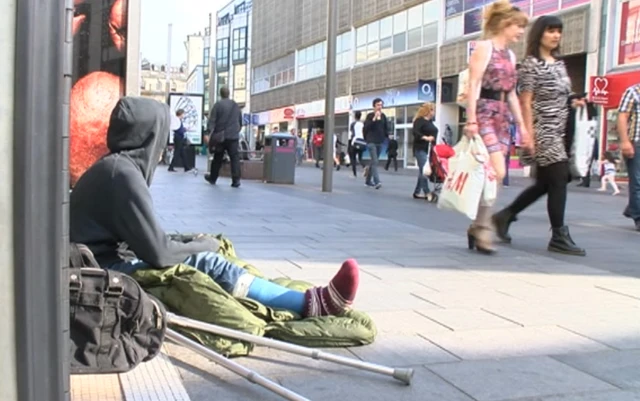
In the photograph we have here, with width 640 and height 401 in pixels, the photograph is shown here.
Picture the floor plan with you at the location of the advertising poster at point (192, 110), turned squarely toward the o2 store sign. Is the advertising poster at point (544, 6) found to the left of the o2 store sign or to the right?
right

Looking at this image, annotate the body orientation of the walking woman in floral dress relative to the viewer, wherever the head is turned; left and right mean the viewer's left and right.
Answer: facing the viewer and to the right of the viewer

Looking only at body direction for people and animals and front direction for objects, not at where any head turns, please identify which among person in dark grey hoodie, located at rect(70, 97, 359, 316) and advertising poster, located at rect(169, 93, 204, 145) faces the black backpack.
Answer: the advertising poster

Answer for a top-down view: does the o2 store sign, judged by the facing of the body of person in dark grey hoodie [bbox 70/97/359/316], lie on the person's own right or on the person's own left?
on the person's own left

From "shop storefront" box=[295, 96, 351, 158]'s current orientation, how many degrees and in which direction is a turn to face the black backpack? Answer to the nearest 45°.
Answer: approximately 45° to its left

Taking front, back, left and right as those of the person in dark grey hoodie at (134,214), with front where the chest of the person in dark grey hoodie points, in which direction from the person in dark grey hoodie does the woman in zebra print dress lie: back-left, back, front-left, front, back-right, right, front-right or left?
front-left

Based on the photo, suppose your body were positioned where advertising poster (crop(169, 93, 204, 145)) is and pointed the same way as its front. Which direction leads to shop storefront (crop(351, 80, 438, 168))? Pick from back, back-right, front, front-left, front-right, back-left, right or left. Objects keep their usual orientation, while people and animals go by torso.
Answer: back-left

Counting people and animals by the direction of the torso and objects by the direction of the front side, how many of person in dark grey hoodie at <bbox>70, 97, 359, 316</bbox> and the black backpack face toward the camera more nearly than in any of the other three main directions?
1

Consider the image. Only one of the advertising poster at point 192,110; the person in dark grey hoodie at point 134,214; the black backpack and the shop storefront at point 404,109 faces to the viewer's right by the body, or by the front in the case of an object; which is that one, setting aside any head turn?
the person in dark grey hoodie

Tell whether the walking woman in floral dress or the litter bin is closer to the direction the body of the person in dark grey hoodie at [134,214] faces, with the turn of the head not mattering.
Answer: the walking woman in floral dress

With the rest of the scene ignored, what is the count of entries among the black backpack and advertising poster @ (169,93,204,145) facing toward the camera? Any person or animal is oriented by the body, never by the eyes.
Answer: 2

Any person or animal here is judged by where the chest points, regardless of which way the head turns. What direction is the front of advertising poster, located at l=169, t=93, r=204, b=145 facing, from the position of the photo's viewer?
facing the viewer

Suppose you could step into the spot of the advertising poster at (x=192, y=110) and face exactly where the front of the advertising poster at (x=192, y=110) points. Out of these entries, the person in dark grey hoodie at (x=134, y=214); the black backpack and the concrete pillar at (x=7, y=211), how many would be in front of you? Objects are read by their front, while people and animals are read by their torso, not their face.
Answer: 3

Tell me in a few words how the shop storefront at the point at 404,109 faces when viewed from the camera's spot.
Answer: facing the viewer and to the left of the viewer

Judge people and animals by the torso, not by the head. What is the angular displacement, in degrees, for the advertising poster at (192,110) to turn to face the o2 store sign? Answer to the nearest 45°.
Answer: approximately 135° to its left

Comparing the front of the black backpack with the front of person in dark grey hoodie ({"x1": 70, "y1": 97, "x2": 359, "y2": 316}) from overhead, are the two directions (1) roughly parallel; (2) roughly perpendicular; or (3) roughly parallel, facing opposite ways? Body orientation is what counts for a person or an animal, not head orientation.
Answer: roughly perpendicular
